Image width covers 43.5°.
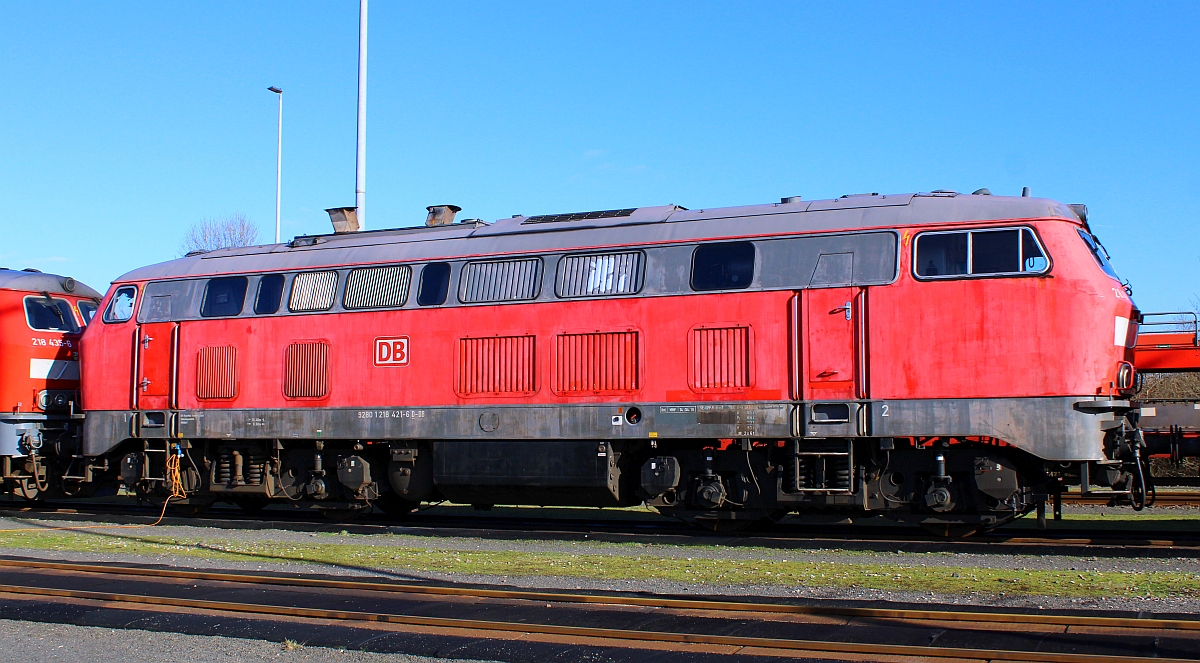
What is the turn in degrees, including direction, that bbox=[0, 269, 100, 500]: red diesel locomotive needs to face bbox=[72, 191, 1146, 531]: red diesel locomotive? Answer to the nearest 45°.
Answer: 0° — it already faces it

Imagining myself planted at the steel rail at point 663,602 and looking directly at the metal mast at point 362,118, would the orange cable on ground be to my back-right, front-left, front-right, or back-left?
front-left

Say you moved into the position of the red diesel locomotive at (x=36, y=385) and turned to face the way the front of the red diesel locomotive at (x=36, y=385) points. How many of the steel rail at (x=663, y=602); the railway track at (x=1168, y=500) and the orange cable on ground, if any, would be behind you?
0

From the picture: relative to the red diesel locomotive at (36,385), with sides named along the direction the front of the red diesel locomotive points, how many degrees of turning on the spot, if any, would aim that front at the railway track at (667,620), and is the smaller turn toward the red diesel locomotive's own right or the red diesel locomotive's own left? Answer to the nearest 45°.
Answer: approximately 45° to the red diesel locomotive's own right

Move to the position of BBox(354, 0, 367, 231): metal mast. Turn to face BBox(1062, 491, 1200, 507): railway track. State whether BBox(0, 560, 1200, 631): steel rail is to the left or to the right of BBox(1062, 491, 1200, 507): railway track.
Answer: right

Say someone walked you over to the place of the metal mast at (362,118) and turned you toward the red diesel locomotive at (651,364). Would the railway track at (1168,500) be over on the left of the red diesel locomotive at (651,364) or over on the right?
left

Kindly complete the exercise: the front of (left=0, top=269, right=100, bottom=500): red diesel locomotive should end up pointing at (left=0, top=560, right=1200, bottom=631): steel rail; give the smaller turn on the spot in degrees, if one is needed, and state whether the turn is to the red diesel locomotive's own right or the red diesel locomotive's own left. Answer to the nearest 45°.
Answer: approximately 45° to the red diesel locomotive's own right

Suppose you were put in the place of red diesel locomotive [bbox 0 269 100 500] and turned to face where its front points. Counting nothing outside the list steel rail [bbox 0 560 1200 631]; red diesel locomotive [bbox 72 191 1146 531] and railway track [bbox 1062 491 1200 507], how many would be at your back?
0

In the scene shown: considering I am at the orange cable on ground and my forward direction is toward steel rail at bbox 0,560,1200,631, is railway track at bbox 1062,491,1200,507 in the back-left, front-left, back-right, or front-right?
front-left

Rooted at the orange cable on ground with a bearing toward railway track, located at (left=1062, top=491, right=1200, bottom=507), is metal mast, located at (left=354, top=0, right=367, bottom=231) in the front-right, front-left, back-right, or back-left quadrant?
front-left

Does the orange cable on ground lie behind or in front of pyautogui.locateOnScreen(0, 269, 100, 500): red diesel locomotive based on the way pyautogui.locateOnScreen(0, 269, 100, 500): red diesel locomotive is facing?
in front

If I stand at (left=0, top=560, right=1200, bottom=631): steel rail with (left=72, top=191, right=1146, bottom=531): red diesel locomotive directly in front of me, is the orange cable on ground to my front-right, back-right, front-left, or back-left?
front-left
